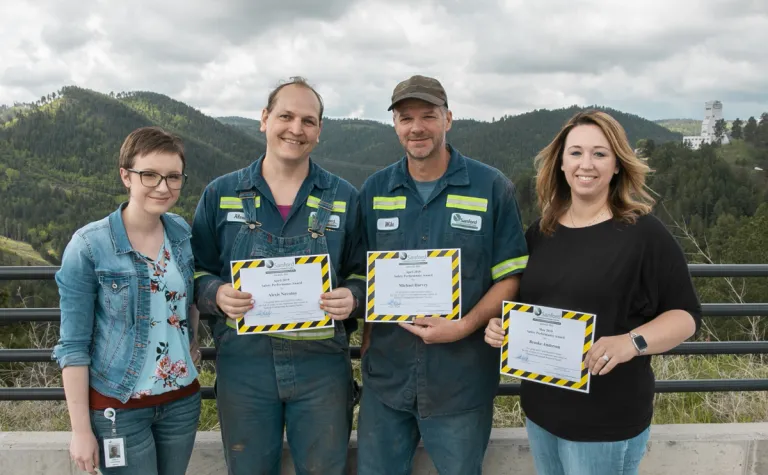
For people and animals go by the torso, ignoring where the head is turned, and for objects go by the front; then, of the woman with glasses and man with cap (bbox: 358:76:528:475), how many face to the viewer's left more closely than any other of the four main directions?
0

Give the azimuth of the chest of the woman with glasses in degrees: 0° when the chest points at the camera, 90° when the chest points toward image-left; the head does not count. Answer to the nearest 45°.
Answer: approximately 315°

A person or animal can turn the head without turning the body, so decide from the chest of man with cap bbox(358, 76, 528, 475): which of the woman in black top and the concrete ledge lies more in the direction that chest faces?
the woman in black top

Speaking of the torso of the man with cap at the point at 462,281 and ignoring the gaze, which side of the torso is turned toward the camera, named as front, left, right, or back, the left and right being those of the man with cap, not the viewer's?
front

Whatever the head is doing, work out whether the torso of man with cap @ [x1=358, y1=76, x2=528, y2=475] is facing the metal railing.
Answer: no

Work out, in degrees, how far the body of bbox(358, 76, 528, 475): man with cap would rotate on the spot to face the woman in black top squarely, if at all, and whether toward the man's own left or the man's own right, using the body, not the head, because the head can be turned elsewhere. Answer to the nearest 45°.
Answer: approximately 45° to the man's own left

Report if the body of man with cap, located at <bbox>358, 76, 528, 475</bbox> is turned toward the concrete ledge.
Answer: no

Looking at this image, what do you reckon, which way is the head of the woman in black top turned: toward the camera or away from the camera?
toward the camera

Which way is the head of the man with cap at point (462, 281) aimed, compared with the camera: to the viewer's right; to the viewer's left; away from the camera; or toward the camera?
toward the camera

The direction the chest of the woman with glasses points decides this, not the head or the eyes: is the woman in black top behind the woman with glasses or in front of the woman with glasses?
in front
